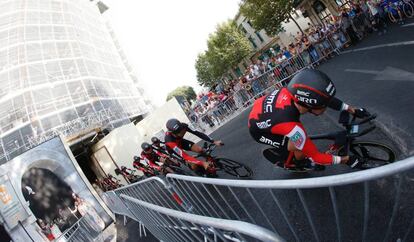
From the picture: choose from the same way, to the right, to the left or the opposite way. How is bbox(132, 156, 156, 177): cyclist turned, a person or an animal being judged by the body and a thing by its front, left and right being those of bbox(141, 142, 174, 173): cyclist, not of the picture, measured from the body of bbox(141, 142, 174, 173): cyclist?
the same way

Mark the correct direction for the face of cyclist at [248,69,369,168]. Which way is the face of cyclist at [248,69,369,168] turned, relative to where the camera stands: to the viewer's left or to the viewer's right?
to the viewer's right

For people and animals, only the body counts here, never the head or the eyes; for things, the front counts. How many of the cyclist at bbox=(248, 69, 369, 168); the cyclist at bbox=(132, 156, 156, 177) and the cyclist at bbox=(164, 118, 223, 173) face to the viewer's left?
0

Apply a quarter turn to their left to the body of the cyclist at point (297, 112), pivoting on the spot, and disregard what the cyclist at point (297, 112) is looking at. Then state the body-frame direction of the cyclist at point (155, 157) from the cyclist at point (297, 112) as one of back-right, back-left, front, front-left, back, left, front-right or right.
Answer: front-left

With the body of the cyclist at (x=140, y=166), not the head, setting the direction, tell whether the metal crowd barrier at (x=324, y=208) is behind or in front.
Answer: in front

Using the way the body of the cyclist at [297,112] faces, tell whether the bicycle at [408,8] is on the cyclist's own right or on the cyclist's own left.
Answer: on the cyclist's own left

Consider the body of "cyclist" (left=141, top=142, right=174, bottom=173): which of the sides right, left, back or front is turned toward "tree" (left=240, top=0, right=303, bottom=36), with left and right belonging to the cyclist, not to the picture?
left

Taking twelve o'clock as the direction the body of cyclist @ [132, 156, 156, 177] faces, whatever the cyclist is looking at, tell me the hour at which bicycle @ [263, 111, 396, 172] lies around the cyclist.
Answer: The bicycle is roughly at 1 o'clock from the cyclist.

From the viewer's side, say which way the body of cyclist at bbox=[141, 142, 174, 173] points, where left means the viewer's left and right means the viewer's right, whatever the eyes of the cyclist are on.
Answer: facing the viewer and to the right of the viewer

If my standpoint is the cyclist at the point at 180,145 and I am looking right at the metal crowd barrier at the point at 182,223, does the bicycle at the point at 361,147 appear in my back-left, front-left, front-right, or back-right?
front-left

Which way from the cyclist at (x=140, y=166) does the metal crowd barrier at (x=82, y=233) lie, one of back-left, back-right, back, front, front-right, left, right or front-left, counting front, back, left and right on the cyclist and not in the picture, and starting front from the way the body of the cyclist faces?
back-right

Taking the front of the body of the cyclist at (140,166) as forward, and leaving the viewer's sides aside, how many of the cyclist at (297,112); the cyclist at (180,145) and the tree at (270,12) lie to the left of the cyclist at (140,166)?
1

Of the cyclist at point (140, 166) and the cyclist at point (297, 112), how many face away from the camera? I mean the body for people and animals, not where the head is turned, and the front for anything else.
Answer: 0

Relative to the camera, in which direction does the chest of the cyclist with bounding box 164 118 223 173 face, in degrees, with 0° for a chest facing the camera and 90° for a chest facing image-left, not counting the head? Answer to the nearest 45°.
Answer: approximately 315°

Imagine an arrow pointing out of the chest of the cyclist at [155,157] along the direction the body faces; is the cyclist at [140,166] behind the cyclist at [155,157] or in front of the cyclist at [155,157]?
behind

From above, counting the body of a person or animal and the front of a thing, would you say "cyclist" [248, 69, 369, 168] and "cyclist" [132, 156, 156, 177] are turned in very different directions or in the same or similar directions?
same or similar directions

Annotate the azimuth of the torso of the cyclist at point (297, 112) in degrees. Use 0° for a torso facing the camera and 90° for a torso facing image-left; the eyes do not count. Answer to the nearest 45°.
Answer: approximately 270°

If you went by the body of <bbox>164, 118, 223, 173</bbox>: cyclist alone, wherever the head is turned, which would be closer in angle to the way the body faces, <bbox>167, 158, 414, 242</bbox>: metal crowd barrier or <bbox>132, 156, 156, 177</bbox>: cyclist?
the metal crowd barrier

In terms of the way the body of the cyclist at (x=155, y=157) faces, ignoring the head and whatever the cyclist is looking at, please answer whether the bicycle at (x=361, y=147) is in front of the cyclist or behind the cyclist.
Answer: in front
